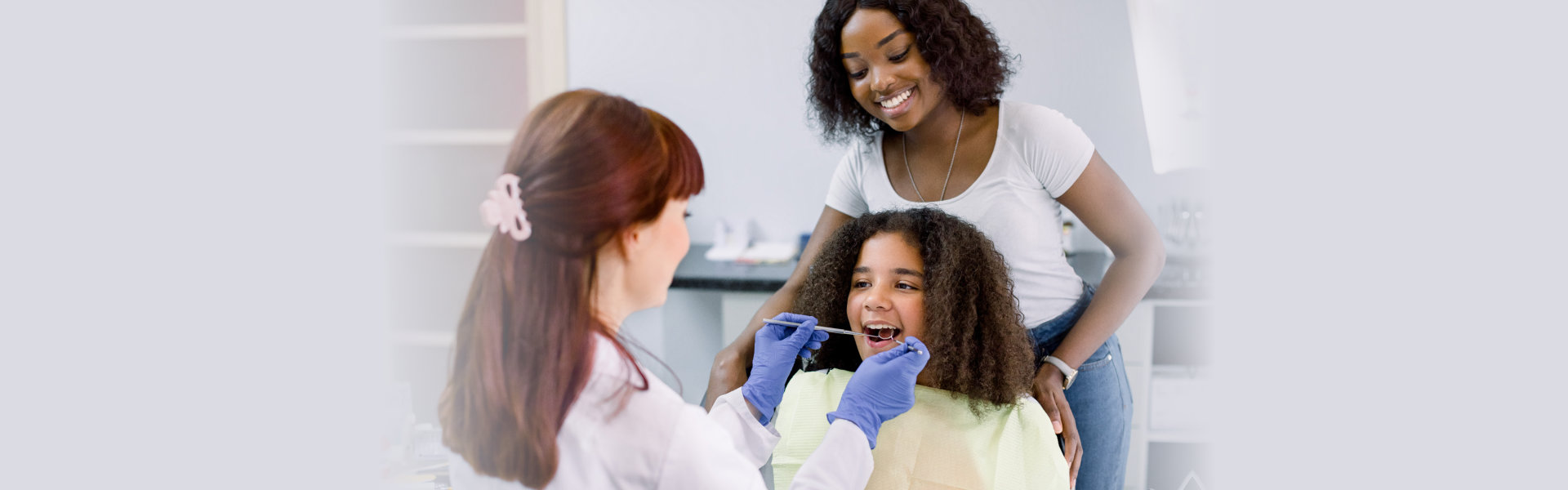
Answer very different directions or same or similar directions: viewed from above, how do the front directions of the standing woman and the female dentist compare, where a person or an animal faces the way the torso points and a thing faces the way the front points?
very different directions

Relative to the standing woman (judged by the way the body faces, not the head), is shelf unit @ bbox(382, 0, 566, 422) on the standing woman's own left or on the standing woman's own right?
on the standing woman's own right

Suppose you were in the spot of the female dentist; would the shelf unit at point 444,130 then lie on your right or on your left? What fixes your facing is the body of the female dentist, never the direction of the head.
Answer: on your left

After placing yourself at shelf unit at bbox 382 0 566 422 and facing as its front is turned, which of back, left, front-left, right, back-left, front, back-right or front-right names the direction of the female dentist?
front

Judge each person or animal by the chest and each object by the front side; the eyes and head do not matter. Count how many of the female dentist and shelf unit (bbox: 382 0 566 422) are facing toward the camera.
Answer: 1

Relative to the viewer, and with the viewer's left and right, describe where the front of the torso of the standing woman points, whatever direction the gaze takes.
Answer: facing the viewer and to the left of the viewer

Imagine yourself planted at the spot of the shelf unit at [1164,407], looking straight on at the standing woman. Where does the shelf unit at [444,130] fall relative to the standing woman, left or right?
right

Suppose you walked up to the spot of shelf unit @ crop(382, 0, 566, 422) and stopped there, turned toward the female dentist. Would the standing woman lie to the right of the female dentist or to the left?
left

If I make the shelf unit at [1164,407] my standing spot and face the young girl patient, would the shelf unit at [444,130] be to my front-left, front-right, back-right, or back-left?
front-right

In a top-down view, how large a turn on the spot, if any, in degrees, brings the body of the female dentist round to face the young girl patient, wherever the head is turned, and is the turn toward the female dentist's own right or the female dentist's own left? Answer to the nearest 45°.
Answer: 0° — they already face them

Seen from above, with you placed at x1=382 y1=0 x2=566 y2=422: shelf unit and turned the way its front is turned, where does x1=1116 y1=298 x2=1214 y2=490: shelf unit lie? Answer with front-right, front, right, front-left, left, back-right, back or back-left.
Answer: left

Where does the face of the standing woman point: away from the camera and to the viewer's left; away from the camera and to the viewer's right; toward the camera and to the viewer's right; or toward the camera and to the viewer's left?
toward the camera and to the viewer's left

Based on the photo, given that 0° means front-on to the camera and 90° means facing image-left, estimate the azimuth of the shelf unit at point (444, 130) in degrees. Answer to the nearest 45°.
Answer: approximately 0°

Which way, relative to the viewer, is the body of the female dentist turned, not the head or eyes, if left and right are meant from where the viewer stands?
facing away from the viewer and to the right of the viewer

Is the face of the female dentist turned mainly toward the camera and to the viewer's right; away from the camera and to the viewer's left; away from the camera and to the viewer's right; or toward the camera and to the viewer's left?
away from the camera and to the viewer's right
